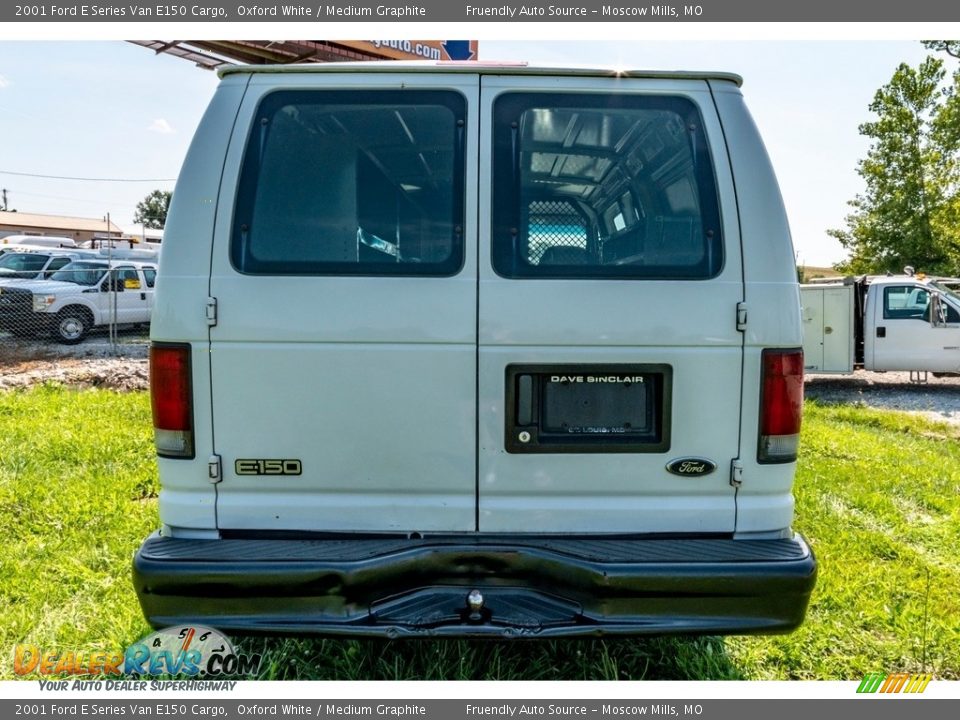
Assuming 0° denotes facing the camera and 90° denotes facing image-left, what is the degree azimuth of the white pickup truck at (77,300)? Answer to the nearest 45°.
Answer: approximately 45°

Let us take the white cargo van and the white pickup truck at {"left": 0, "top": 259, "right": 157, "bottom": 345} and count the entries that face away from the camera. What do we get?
1

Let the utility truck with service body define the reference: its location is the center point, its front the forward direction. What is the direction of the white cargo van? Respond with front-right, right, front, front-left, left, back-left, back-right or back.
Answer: right

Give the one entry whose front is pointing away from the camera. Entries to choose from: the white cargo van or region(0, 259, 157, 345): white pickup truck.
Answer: the white cargo van

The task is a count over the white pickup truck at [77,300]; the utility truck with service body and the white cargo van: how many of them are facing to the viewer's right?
1

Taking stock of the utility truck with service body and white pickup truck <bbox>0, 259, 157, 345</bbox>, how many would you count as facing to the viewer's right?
1

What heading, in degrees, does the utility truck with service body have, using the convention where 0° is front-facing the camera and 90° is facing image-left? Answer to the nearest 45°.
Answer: approximately 270°

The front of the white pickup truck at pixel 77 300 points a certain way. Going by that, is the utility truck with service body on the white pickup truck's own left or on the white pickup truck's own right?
on the white pickup truck's own left

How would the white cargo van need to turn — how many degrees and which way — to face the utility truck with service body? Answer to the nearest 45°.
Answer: approximately 45° to its right

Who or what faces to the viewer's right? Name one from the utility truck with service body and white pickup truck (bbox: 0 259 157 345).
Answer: the utility truck with service body

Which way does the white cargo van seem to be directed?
away from the camera

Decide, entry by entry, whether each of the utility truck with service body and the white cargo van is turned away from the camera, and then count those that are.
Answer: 1

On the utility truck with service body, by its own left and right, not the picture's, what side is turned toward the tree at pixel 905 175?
left

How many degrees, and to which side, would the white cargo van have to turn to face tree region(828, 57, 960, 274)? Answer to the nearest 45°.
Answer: approximately 45° to its right
